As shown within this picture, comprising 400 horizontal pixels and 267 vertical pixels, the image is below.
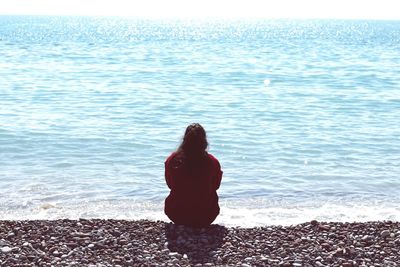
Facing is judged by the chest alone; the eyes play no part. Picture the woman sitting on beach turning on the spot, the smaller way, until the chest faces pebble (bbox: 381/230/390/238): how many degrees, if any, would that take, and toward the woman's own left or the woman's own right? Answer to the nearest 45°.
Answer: approximately 90° to the woman's own right

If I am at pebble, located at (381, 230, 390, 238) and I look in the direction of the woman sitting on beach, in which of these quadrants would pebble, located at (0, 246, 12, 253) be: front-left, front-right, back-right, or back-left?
front-left

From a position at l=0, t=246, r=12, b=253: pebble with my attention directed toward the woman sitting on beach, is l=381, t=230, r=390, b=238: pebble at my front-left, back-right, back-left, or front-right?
front-right

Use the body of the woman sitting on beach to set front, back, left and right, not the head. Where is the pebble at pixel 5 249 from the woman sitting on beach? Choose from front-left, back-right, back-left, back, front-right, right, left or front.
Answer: back-left

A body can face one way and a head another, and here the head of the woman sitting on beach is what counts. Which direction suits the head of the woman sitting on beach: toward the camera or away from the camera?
away from the camera

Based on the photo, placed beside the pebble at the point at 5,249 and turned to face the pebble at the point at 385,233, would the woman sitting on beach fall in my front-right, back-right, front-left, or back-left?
front-left

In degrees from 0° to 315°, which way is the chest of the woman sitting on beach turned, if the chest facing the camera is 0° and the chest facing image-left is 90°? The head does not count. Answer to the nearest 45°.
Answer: approximately 180°
